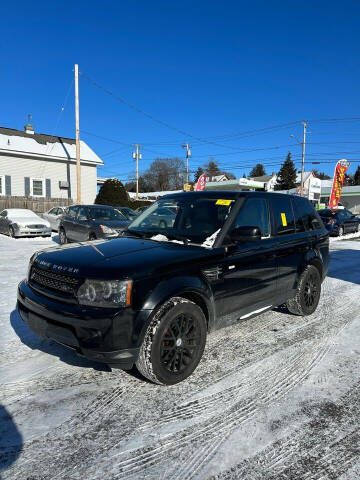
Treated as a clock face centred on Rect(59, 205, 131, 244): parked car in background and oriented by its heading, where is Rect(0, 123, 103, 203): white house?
The white house is roughly at 7 o'clock from the parked car in background.

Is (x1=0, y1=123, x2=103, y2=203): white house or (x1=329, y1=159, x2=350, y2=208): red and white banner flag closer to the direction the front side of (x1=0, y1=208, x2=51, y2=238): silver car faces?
the red and white banner flag

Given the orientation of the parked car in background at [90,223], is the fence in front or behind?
behind

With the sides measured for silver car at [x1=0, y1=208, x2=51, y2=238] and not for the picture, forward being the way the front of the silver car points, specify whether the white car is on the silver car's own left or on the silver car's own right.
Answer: on the silver car's own left

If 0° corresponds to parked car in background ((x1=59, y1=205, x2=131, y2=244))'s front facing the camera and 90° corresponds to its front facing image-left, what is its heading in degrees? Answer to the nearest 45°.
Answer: approximately 315°

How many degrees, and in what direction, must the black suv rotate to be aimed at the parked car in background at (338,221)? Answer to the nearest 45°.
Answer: approximately 180°

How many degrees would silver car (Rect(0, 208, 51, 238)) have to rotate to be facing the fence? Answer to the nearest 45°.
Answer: approximately 135° to its left

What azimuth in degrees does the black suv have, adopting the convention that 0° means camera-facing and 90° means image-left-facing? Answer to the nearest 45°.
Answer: approximately 45°
